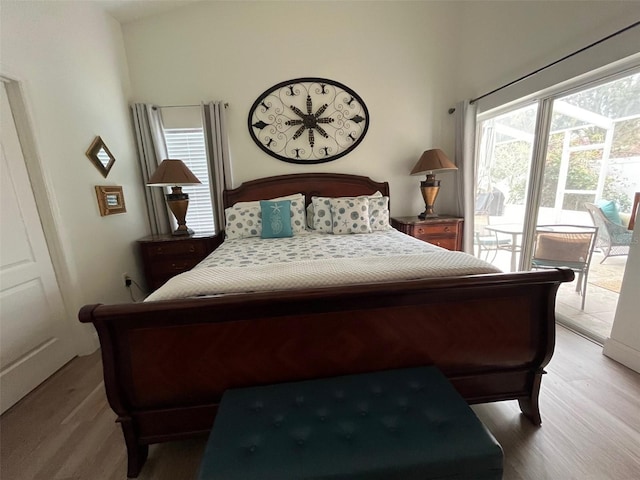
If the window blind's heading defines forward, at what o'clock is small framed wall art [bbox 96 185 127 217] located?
The small framed wall art is roughly at 2 o'clock from the window blind.

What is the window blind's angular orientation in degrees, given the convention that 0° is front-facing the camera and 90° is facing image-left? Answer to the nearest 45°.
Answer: approximately 0°

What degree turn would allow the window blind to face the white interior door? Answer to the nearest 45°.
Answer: approximately 45° to its right

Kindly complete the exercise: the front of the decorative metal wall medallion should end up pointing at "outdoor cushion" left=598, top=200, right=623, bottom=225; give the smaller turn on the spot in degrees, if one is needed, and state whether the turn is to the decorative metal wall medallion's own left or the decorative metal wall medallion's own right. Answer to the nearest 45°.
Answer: approximately 45° to the decorative metal wall medallion's own left

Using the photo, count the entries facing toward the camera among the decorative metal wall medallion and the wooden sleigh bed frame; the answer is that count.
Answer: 2

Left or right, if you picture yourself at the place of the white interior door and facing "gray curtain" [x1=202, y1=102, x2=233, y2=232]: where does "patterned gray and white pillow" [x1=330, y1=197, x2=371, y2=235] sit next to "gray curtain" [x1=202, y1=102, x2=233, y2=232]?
right

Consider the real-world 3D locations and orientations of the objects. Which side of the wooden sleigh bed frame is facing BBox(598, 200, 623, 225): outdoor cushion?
left

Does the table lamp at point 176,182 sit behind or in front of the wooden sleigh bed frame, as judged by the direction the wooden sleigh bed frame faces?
behind
